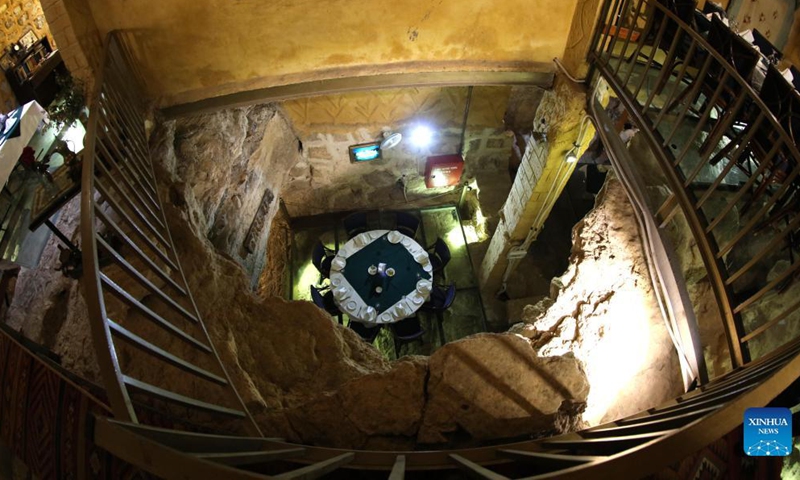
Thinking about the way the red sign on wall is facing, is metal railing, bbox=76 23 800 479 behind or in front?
in front

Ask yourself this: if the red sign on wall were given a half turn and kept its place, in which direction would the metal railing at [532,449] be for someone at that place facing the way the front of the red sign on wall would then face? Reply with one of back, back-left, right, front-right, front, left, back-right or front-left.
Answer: back

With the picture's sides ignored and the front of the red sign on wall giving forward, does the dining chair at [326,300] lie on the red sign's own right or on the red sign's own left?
on the red sign's own right

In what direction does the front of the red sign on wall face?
toward the camera

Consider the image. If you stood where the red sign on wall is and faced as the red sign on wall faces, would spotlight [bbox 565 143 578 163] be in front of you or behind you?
in front

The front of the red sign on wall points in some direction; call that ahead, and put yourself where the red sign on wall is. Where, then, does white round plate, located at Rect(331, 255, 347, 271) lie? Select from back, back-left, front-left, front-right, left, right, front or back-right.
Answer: right

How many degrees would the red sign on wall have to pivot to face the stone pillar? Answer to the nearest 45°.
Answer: approximately 45° to its left

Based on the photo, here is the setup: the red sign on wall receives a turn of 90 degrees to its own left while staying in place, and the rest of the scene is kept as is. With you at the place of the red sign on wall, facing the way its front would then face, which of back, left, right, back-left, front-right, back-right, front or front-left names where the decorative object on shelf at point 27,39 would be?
back
